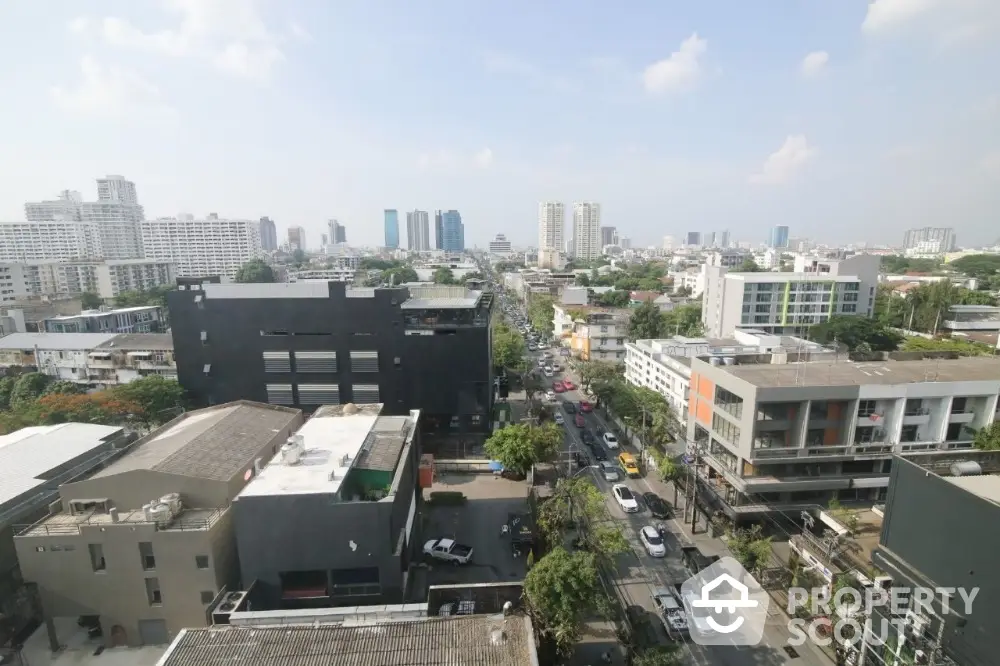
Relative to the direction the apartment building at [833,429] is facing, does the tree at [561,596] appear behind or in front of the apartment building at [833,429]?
in front

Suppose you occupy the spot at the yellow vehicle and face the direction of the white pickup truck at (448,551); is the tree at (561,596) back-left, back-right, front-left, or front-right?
front-left

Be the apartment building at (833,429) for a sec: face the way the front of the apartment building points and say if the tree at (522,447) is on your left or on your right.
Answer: on your right

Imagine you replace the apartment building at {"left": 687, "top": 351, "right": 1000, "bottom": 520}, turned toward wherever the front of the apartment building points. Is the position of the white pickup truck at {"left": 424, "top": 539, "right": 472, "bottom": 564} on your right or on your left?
on your right

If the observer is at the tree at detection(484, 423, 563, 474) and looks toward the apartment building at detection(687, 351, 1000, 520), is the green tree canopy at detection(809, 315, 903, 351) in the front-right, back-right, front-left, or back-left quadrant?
front-left

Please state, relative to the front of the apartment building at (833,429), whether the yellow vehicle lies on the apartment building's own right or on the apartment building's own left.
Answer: on the apartment building's own right

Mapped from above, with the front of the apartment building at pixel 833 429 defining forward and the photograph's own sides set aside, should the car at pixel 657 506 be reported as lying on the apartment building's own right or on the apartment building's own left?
on the apartment building's own right

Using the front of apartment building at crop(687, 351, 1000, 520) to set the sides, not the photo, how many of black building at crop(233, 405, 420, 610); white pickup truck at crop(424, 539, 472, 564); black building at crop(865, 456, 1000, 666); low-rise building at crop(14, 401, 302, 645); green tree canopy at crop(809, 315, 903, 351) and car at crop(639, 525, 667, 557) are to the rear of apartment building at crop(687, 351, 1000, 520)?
1

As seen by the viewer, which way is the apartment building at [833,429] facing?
toward the camera

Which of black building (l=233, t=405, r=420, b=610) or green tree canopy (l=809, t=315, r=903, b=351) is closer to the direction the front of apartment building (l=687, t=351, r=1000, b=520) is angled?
the black building

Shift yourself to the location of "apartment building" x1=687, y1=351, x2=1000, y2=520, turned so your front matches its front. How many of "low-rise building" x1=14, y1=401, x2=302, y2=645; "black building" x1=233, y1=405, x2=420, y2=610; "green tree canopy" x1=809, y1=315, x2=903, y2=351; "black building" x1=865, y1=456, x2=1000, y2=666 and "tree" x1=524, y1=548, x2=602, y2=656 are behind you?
1

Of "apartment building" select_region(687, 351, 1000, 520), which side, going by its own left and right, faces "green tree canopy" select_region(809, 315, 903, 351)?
back

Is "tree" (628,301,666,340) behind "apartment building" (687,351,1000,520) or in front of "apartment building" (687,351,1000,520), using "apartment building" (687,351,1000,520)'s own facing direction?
behind

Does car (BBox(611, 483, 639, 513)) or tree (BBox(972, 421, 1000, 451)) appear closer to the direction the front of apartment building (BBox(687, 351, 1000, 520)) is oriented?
the car
